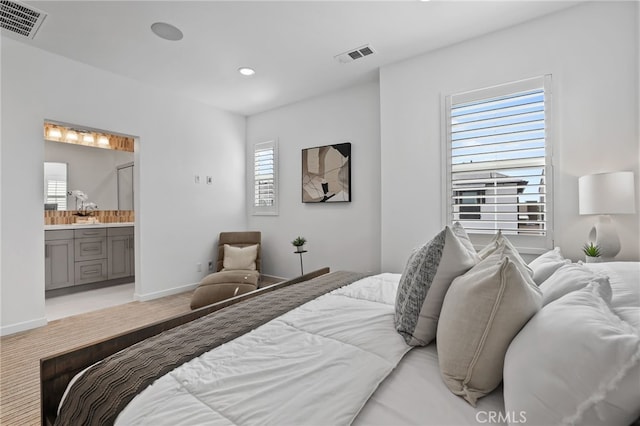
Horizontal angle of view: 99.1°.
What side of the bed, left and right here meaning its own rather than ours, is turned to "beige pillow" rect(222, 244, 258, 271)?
front

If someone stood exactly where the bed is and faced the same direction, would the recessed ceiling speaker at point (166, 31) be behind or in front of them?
in front

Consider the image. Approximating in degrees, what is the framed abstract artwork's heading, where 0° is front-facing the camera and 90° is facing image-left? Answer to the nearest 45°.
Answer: approximately 45°

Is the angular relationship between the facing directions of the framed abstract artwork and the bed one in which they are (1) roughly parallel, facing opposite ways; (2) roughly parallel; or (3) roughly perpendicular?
roughly perpendicular

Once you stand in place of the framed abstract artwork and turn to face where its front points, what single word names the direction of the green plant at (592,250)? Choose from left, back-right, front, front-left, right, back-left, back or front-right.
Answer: left

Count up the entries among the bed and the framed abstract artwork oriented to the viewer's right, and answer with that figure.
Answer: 0

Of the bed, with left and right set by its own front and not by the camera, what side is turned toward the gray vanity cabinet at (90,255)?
front

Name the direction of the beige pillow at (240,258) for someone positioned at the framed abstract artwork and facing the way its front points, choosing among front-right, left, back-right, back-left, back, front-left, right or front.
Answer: front-right

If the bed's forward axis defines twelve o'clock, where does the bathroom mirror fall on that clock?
The bathroom mirror is roughly at 12 o'clock from the bed.

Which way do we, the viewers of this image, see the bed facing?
facing away from the viewer and to the left of the viewer

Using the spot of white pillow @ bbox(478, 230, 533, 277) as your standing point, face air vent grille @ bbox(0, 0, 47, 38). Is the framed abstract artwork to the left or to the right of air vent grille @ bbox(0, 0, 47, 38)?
right

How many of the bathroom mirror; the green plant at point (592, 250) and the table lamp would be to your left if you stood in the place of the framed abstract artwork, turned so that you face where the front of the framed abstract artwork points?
2
